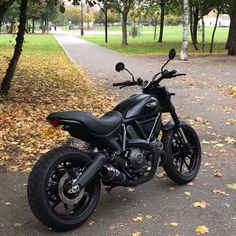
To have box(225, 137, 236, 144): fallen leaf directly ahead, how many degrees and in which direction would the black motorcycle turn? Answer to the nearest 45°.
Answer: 0° — it already faces it

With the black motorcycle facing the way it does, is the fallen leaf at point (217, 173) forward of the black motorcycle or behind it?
forward

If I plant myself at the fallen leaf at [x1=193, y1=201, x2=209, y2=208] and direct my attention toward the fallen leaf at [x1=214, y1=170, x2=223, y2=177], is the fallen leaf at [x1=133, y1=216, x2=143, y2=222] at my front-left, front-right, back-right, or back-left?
back-left

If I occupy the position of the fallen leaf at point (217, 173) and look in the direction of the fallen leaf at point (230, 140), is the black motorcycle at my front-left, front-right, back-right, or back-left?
back-left

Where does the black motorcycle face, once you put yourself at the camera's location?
facing away from the viewer and to the right of the viewer
